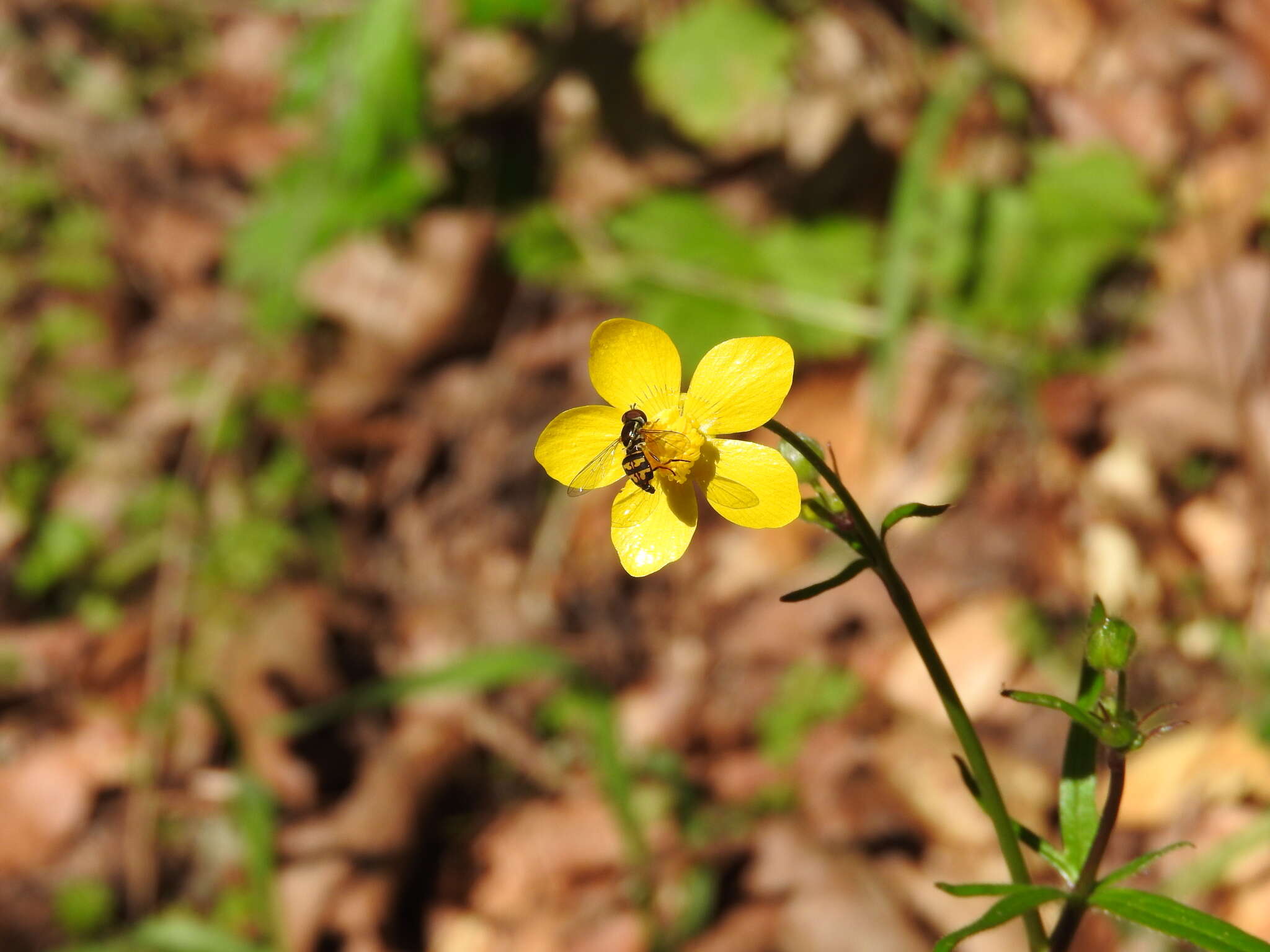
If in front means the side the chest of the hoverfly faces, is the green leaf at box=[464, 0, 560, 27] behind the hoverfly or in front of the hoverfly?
in front

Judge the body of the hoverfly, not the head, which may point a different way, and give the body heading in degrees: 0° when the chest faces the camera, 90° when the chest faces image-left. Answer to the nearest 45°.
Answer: approximately 180°

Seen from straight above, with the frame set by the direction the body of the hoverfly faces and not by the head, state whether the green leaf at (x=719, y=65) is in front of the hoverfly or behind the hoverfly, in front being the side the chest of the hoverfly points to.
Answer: in front
